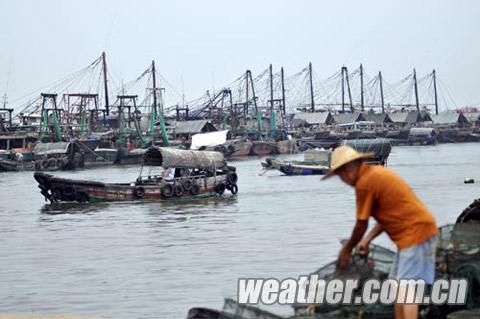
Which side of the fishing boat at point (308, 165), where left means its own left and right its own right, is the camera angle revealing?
left

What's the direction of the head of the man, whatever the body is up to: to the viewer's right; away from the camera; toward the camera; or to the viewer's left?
to the viewer's left

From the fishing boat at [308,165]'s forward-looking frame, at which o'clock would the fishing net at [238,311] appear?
The fishing net is roughly at 9 o'clock from the fishing boat.

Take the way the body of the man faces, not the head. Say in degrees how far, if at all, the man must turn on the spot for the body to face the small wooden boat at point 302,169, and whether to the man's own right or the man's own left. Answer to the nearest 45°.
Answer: approximately 90° to the man's own right

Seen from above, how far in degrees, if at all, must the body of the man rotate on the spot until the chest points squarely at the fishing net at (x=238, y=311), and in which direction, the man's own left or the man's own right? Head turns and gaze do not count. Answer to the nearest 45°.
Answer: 0° — they already face it

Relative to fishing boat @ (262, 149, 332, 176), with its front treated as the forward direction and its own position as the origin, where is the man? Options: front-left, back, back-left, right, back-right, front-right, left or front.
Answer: left

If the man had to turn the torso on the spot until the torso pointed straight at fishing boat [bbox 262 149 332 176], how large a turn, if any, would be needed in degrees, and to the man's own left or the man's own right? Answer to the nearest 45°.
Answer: approximately 90° to the man's own right

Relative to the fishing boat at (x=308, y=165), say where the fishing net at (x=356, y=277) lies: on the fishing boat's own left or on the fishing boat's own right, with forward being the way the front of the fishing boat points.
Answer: on the fishing boat's own left
